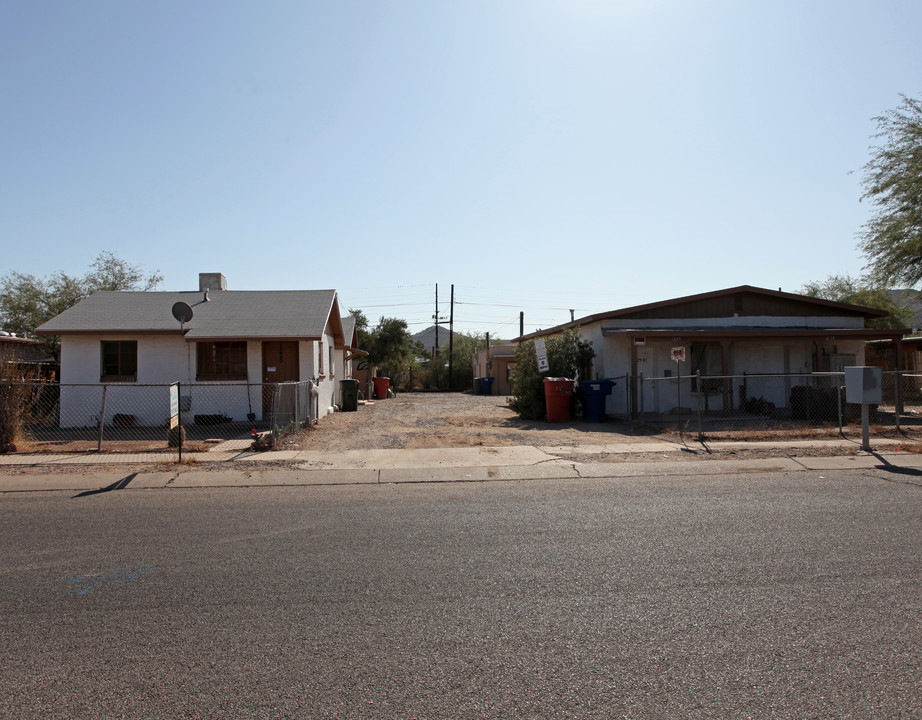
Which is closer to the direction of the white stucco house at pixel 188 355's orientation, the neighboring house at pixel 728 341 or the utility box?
the utility box

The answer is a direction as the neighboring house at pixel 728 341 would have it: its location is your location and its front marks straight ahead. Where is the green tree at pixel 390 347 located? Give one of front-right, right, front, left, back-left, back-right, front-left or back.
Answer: back-right

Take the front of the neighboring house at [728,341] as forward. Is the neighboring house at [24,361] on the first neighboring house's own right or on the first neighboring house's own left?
on the first neighboring house's own right

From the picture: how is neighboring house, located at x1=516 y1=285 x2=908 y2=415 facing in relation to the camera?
toward the camera

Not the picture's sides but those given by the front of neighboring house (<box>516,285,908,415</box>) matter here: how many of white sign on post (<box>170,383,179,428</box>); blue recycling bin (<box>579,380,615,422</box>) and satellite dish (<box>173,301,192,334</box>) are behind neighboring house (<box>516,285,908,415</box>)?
0

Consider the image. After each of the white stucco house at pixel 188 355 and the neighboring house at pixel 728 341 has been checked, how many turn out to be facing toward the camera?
2

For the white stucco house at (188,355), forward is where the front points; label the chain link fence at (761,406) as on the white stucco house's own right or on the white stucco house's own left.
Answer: on the white stucco house's own left

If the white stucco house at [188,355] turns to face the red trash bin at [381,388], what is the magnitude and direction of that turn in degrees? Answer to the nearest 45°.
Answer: approximately 135° to its left

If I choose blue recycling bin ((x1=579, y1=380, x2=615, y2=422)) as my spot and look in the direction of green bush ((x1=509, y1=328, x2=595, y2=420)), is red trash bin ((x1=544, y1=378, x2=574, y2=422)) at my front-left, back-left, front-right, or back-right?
front-left

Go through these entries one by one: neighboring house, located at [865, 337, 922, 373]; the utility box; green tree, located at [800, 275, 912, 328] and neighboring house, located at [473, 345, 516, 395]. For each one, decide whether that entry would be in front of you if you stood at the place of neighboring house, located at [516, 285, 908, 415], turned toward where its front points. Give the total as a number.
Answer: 1

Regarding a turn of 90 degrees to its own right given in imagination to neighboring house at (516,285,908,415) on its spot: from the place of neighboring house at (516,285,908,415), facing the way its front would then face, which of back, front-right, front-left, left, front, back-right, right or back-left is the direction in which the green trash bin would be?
front

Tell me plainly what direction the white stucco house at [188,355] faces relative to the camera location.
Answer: facing the viewer

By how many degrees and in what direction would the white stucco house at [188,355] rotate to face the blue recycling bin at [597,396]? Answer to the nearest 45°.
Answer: approximately 45° to its left

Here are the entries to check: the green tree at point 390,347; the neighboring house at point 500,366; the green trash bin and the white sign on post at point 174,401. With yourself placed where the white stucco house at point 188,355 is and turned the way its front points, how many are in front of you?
1

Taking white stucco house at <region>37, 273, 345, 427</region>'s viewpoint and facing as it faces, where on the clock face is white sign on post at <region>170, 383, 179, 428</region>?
The white sign on post is roughly at 12 o'clock from the white stucco house.

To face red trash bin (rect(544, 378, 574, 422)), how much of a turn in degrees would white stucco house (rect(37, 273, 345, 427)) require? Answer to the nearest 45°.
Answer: approximately 45° to its left

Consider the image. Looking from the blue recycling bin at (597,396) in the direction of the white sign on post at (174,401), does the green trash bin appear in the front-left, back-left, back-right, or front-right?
front-right
